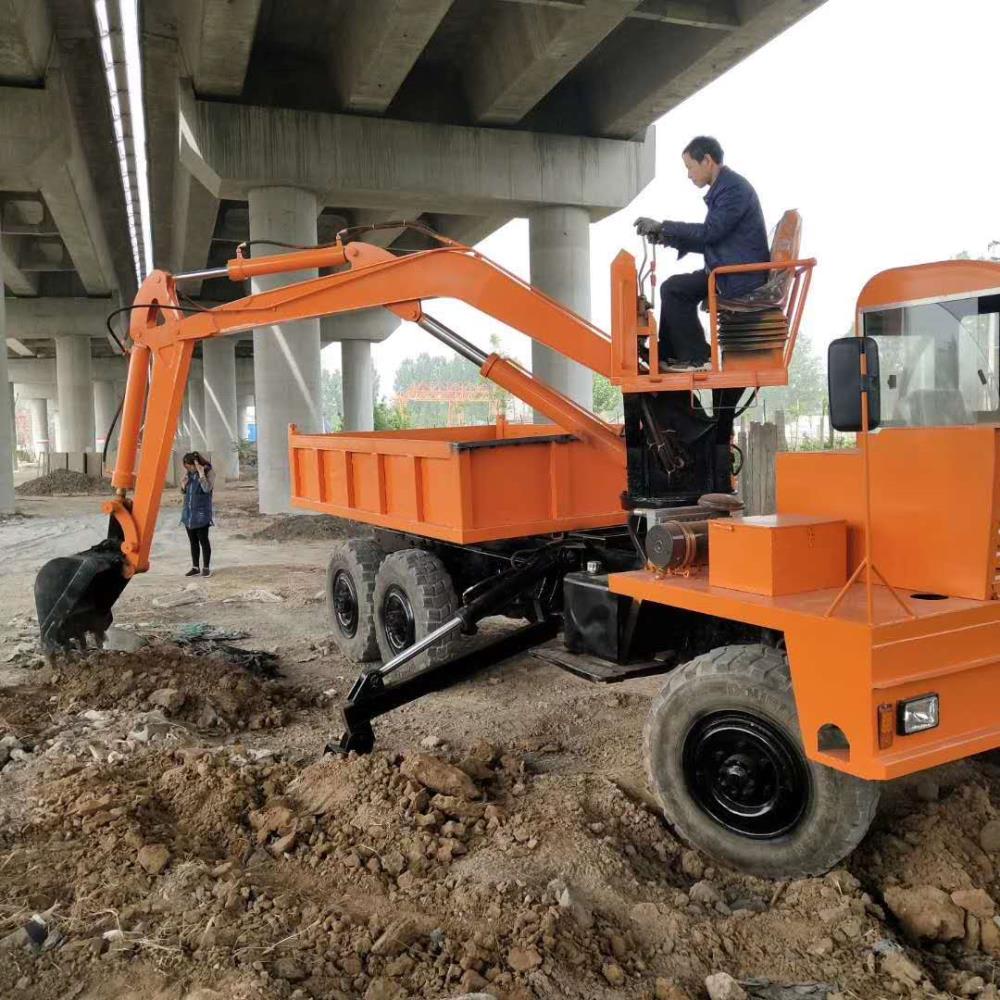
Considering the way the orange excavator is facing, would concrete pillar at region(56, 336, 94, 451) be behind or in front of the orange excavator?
behind

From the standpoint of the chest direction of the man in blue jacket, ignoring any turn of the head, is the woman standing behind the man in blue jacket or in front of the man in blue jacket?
in front

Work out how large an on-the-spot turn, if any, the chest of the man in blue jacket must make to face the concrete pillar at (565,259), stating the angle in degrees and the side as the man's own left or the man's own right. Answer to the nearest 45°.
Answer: approximately 90° to the man's own right

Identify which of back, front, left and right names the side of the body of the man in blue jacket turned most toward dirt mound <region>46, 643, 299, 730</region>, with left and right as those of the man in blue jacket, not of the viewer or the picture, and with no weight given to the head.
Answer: front

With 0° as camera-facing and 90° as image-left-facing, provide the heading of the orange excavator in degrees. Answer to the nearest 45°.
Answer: approximately 315°

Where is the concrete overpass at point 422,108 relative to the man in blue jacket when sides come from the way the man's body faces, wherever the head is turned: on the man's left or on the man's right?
on the man's right

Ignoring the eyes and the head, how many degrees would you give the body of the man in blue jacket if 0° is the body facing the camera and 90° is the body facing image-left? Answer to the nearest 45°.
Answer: approximately 90°

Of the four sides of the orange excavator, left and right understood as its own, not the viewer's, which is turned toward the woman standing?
back

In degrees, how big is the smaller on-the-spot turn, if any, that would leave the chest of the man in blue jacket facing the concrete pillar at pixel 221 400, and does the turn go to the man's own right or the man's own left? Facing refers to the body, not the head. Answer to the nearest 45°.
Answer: approximately 45° to the man's own right

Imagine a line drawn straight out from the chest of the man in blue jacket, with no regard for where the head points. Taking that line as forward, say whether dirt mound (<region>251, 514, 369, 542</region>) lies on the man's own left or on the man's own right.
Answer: on the man's own right

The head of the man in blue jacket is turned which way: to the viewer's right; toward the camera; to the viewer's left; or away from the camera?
to the viewer's left

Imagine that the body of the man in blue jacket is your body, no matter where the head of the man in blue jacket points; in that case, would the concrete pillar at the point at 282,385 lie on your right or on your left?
on your right
